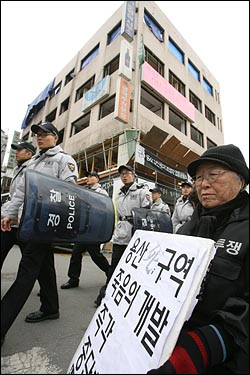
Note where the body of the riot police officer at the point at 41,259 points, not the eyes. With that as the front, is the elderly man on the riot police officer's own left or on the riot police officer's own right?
on the riot police officer's own left

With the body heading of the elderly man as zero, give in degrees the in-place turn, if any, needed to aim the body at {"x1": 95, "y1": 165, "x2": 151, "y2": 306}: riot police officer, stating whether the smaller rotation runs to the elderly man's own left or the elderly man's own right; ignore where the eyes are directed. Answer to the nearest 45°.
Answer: approximately 90° to the elderly man's own right

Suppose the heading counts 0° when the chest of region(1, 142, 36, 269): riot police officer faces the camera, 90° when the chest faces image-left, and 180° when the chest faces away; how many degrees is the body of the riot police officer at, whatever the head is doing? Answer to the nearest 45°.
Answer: approximately 90°

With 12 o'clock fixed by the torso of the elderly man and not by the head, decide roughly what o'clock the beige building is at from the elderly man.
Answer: The beige building is roughly at 4 o'clock from the elderly man.

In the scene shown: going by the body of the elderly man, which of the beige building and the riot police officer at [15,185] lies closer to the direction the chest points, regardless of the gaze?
the riot police officer

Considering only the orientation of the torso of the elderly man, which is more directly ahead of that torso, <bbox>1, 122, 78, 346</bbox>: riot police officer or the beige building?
the riot police officer

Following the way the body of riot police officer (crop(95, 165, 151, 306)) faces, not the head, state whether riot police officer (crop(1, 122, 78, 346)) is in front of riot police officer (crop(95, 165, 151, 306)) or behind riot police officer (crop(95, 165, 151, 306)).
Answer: in front

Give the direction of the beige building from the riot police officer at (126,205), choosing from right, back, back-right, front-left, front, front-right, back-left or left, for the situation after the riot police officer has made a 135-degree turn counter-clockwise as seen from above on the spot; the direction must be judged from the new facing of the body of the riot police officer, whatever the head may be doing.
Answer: left

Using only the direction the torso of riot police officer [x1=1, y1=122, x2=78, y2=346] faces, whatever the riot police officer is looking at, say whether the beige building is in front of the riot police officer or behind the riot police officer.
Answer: behind
